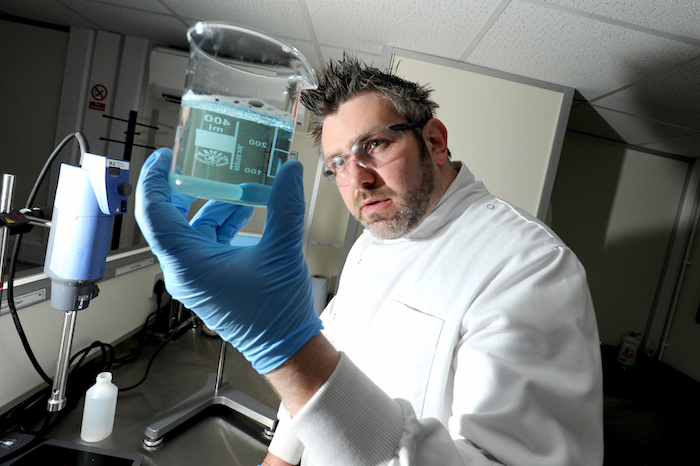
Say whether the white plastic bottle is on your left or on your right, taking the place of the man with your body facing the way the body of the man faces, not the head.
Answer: on your right

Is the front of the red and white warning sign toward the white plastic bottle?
yes

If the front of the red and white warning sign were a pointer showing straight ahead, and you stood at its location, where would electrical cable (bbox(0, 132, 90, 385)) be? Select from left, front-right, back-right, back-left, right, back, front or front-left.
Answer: front

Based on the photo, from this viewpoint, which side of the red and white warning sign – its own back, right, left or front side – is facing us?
front

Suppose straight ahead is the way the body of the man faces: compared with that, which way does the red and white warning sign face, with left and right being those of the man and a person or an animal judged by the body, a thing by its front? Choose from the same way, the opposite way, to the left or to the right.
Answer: to the left

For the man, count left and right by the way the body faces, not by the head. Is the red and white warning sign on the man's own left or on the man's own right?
on the man's own right

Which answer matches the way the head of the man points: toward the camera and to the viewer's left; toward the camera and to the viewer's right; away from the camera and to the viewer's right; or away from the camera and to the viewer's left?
toward the camera and to the viewer's left

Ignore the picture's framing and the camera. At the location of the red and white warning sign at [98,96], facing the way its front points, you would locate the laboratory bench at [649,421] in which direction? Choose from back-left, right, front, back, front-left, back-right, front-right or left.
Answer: front-left

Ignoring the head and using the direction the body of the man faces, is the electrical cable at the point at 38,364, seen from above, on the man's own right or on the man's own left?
on the man's own right

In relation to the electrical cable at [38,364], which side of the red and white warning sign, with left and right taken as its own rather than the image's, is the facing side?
front

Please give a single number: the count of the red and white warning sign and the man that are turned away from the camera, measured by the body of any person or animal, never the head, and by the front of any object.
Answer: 0
